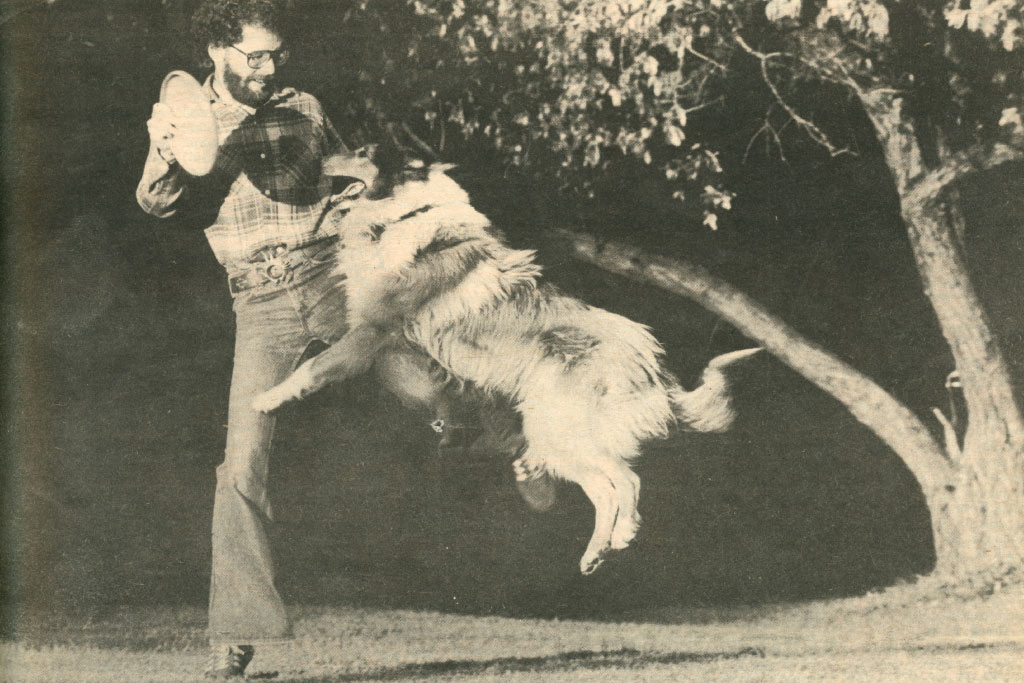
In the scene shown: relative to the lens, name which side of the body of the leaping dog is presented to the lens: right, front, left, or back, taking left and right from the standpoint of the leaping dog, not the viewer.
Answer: left

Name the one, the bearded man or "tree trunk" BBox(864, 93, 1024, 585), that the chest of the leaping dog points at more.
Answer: the bearded man

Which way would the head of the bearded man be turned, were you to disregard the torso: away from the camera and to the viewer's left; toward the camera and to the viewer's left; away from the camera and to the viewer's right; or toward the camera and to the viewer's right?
toward the camera and to the viewer's right

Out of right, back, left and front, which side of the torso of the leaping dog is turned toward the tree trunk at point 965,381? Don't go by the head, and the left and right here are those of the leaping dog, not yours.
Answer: back

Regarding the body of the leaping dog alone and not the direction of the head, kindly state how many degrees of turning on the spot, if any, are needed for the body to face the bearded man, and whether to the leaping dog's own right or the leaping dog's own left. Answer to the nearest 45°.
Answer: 0° — it already faces them

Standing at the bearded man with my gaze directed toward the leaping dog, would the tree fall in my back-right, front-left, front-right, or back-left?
front-left
